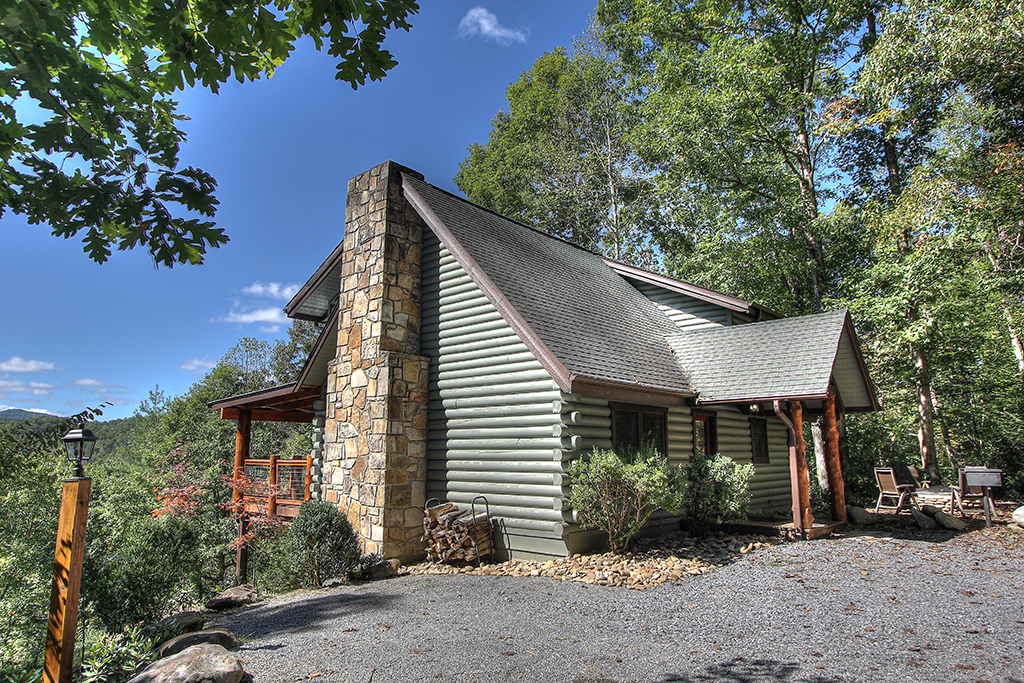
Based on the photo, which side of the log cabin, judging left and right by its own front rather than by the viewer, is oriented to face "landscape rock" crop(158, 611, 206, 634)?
right

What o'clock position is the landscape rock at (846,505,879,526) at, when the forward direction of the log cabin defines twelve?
The landscape rock is roughly at 10 o'clock from the log cabin.

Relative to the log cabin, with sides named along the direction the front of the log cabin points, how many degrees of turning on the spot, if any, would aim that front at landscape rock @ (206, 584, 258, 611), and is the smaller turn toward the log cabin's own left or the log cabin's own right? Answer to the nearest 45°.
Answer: approximately 90° to the log cabin's own right

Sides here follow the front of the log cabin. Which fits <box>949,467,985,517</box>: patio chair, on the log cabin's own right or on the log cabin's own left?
on the log cabin's own left

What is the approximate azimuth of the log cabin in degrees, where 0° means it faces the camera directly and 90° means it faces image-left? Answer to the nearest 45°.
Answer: approximately 315°

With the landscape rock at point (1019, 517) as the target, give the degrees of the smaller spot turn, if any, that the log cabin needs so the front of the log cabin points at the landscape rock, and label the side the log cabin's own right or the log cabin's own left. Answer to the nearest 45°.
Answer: approximately 45° to the log cabin's own left

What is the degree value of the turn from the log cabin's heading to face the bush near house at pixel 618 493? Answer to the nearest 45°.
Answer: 0° — it already faces it
